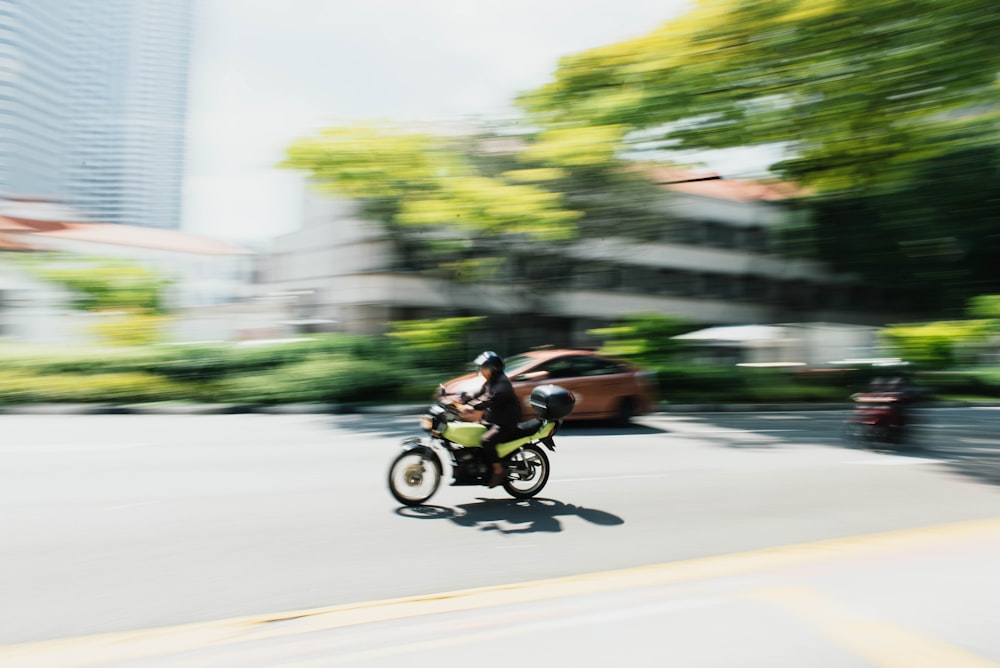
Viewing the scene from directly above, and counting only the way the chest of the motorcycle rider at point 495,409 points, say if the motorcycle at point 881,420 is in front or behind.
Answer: behind

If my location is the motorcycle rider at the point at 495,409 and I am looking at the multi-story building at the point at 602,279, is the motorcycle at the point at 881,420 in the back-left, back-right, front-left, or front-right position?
front-right

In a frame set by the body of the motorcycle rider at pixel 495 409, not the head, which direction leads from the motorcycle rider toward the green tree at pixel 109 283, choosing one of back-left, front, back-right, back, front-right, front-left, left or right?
front-right

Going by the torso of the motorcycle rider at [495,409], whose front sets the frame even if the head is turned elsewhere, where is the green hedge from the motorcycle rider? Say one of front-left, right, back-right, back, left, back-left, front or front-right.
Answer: front-right

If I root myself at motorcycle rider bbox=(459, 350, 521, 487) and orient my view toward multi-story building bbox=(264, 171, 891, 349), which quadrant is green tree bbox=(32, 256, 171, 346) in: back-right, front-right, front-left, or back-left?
front-left

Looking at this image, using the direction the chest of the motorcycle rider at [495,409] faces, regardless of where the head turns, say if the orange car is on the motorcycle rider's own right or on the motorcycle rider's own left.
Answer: on the motorcycle rider's own right

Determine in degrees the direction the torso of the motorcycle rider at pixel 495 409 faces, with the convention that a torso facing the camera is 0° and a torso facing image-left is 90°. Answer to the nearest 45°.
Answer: approximately 90°

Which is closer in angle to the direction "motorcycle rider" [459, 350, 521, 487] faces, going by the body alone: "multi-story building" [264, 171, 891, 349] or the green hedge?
the green hedge

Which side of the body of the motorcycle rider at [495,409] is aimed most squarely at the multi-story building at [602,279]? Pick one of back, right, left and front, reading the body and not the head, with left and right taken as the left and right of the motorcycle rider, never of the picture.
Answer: right
